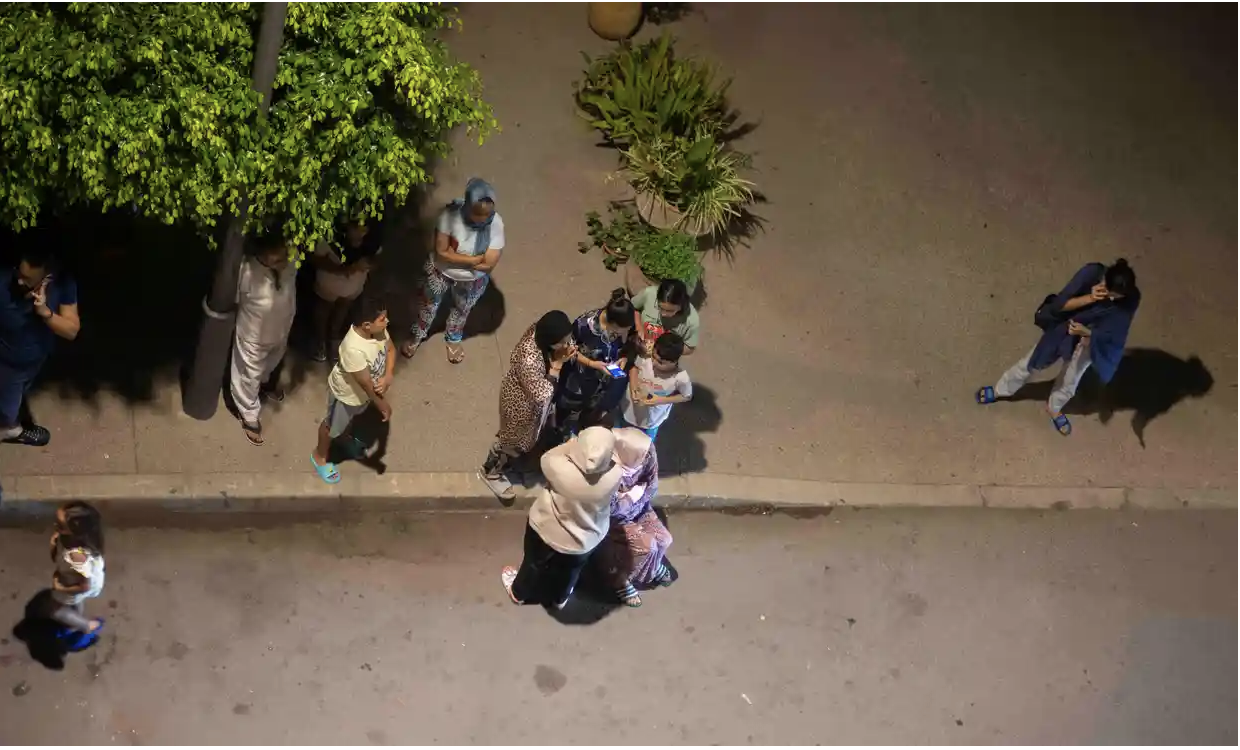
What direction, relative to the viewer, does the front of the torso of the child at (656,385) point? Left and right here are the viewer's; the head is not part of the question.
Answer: facing the viewer and to the left of the viewer

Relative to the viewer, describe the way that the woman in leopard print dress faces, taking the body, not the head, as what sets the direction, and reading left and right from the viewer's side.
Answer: facing to the right of the viewer

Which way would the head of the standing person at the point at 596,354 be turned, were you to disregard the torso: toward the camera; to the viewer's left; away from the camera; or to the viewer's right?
toward the camera

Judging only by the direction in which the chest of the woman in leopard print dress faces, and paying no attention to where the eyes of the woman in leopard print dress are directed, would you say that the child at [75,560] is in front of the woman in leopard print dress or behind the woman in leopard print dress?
behind

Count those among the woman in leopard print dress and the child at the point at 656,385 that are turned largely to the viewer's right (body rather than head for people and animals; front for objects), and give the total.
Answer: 1

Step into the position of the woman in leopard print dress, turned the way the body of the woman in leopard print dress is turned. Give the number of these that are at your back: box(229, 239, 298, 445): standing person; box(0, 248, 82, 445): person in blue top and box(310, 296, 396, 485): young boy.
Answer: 3

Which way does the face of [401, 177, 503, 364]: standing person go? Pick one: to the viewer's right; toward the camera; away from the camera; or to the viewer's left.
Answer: toward the camera

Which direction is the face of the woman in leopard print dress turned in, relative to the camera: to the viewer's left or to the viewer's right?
to the viewer's right

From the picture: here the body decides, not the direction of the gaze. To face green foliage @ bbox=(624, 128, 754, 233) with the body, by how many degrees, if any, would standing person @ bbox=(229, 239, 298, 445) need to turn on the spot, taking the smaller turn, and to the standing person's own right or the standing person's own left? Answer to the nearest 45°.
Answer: approximately 90° to the standing person's own left

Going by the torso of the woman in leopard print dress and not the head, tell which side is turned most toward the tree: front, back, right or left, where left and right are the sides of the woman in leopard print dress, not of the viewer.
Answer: back

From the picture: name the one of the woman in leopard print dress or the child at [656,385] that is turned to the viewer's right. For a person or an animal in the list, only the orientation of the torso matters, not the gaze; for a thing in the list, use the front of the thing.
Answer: the woman in leopard print dress

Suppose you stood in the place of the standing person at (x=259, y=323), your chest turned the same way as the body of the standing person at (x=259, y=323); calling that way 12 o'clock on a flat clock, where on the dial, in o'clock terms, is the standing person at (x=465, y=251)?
the standing person at (x=465, y=251) is roughly at 10 o'clock from the standing person at (x=259, y=323).

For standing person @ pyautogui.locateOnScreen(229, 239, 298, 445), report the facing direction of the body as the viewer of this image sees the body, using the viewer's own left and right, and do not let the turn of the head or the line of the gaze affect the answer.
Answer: facing the viewer and to the right of the viewer
